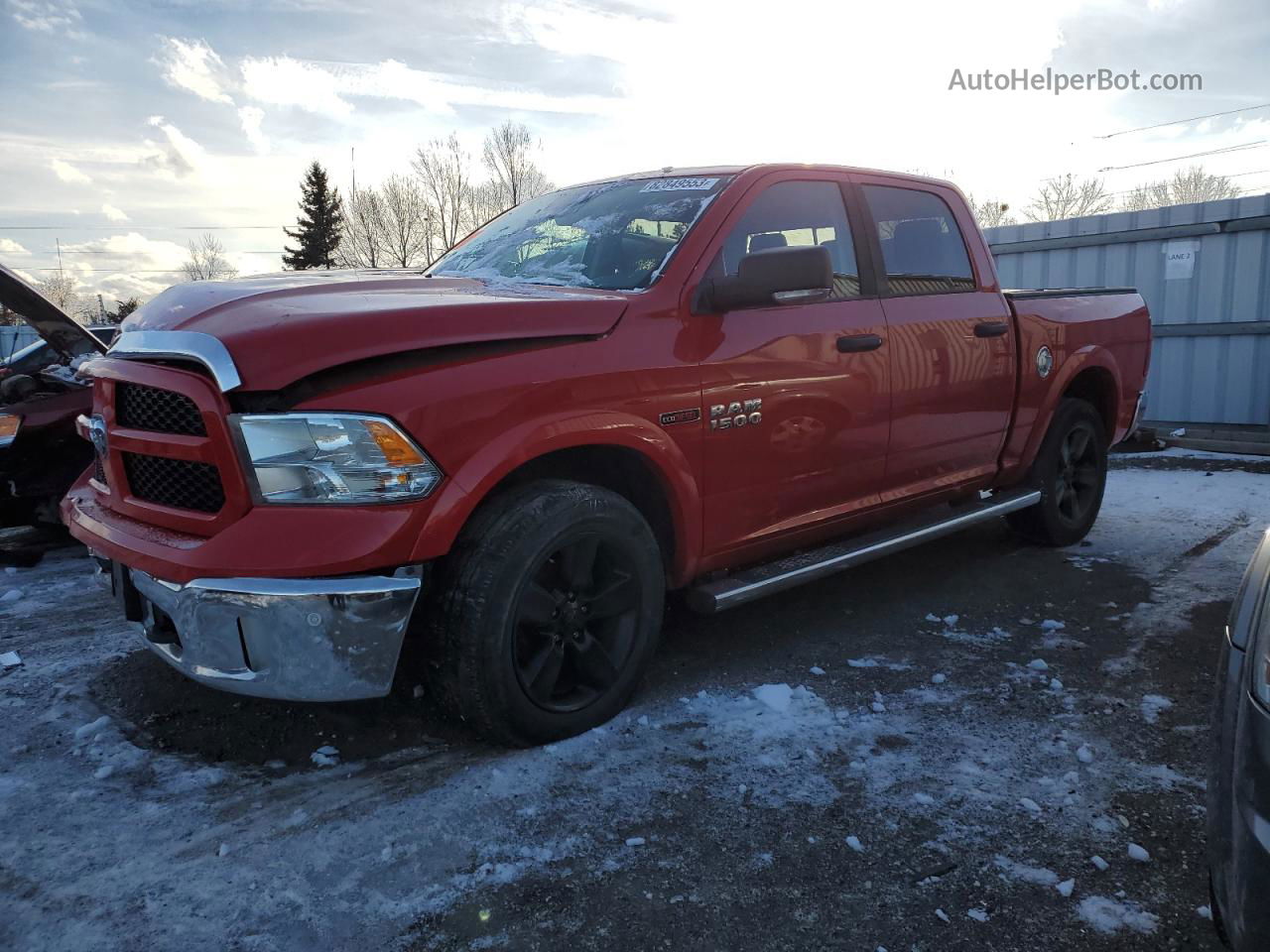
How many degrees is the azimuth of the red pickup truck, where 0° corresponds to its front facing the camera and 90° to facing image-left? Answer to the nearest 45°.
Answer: approximately 45°
